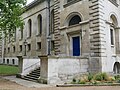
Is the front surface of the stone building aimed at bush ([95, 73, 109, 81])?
no

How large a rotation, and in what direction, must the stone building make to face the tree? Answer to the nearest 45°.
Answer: approximately 45° to its right
